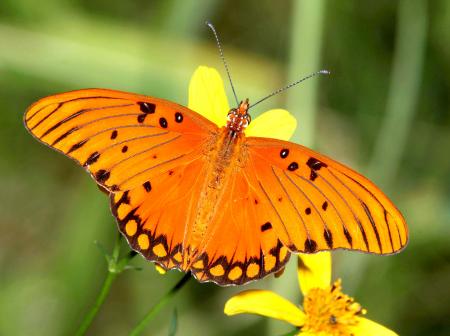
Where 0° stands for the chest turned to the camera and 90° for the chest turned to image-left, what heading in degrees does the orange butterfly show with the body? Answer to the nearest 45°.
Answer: approximately 180°
